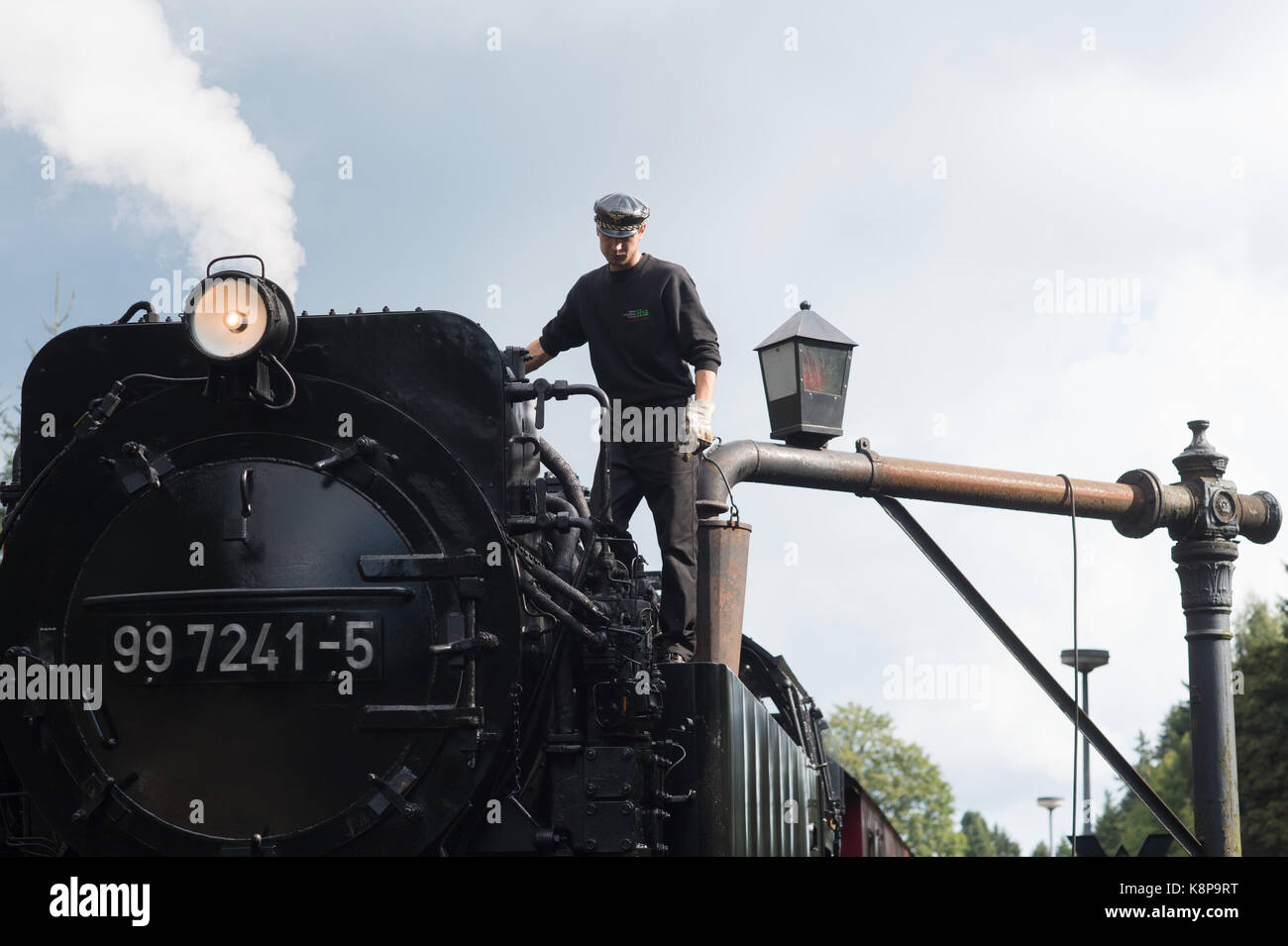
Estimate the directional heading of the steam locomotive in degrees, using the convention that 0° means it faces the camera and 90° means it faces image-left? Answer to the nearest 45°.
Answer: approximately 45°

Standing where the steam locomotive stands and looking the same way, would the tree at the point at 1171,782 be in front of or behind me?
behind
